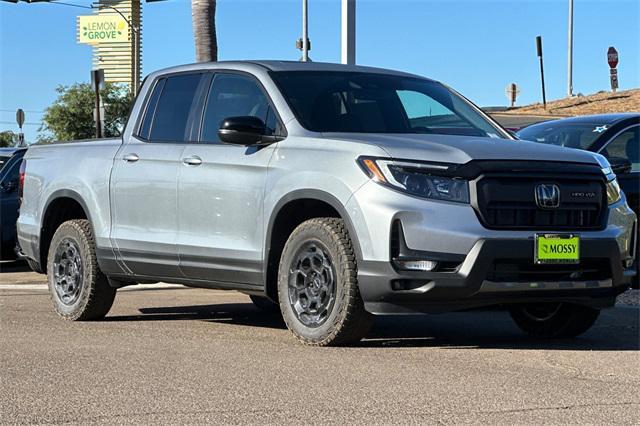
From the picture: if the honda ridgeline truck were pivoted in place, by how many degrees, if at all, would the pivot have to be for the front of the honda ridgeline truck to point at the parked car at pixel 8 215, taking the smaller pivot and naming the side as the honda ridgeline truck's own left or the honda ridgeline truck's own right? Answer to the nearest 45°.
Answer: approximately 180°

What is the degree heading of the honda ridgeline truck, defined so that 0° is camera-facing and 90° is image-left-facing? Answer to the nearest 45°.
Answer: approximately 315°

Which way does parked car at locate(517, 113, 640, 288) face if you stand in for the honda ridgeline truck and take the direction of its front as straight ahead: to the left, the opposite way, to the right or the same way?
to the right

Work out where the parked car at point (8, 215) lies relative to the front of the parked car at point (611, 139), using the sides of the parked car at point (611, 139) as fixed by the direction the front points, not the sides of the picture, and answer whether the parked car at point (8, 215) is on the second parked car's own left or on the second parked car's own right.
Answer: on the second parked car's own right

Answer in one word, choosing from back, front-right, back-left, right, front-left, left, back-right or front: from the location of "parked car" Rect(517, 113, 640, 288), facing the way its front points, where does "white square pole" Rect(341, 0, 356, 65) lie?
right

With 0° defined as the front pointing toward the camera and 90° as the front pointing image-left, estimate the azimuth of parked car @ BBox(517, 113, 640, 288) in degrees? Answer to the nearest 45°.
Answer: approximately 45°

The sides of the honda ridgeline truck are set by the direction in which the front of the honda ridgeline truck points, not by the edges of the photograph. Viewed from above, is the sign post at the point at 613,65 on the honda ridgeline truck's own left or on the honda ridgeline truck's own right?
on the honda ridgeline truck's own left

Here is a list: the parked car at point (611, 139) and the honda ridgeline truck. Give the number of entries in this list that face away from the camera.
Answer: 0

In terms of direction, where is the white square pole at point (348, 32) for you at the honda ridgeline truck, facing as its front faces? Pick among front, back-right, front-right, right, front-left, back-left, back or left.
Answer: back-left
